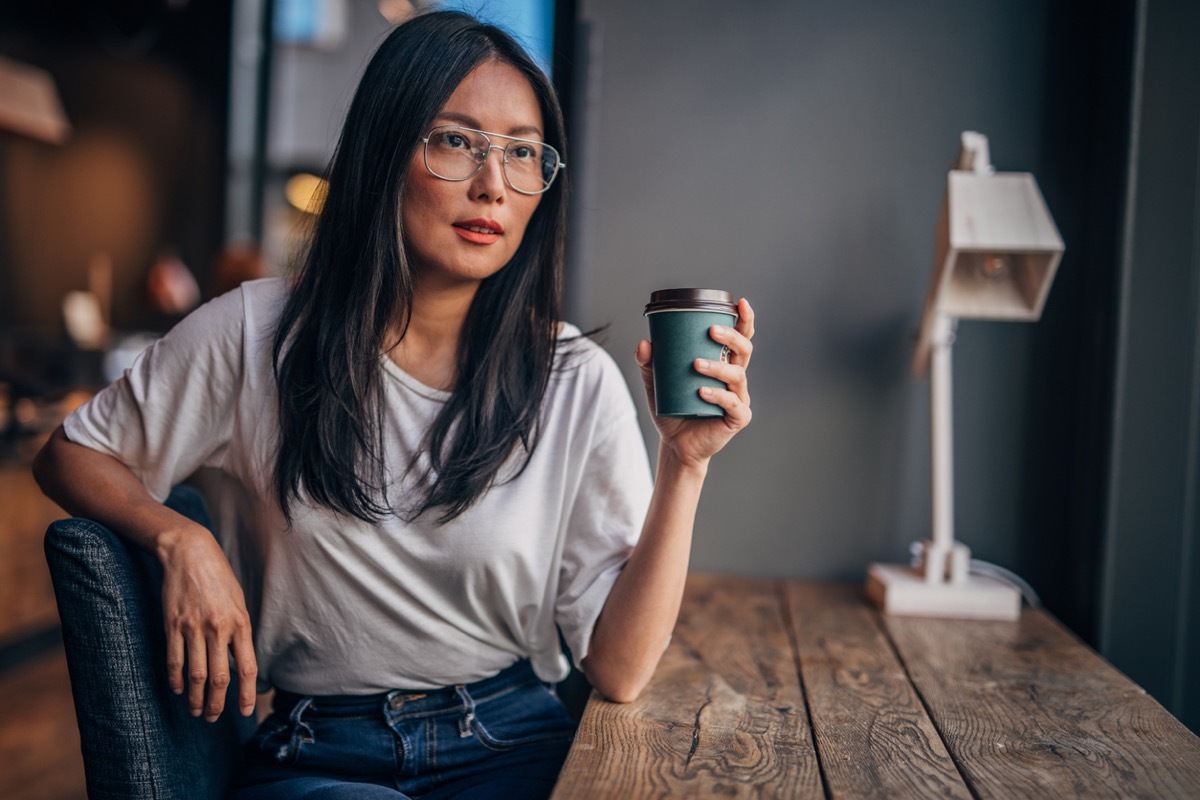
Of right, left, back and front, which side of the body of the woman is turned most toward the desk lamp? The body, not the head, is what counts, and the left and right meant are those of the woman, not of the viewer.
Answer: left

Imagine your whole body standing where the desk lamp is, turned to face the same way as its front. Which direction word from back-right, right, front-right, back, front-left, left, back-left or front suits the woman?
front-right

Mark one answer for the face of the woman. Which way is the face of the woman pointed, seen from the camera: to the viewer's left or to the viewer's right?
to the viewer's right

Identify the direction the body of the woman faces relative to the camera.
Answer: toward the camera
